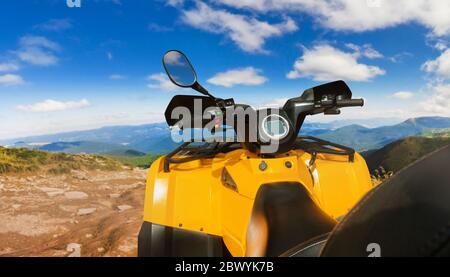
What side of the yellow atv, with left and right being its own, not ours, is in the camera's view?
back
